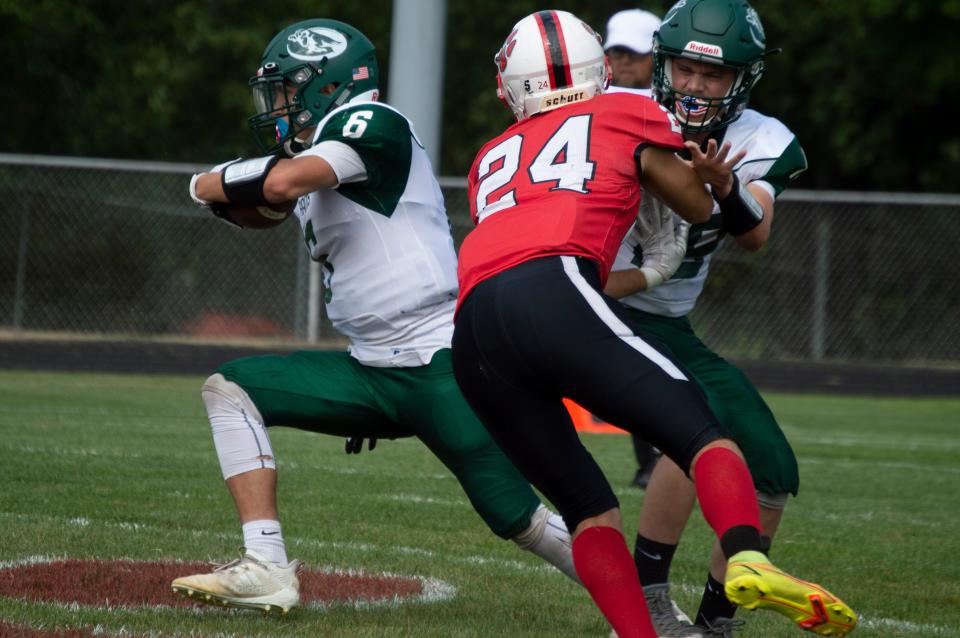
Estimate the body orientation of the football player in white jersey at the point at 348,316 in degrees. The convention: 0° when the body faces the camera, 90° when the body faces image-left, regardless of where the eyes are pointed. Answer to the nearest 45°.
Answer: approximately 90°

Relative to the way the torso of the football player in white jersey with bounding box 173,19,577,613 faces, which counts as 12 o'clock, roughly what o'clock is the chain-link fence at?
The chain-link fence is roughly at 3 o'clock from the football player in white jersey.

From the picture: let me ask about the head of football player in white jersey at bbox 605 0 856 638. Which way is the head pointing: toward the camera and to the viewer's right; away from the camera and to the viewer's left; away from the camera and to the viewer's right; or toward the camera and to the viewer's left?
toward the camera and to the viewer's left

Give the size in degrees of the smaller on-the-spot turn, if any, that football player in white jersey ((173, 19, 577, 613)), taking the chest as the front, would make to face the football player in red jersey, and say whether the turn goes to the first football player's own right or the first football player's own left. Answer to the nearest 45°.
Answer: approximately 135° to the first football player's own left

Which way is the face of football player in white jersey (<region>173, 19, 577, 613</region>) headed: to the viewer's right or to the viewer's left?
to the viewer's left

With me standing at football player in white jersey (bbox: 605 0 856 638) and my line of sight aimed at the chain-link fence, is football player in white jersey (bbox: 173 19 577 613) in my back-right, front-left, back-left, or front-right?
front-left

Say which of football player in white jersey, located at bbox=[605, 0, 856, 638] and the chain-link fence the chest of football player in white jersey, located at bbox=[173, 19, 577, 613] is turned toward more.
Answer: the chain-link fence

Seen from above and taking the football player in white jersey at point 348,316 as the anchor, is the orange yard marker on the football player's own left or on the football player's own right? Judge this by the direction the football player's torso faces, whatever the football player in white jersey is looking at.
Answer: on the football player's own right

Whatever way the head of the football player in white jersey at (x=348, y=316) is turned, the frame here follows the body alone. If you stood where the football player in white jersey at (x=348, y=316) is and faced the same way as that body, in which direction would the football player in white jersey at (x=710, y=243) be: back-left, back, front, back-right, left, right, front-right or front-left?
back

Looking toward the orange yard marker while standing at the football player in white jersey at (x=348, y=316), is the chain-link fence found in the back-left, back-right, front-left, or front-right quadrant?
front-left

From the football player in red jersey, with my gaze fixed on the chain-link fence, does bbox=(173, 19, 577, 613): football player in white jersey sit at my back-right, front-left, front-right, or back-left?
front-left
